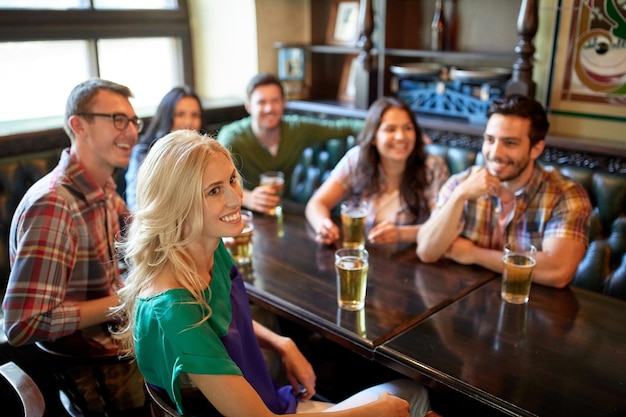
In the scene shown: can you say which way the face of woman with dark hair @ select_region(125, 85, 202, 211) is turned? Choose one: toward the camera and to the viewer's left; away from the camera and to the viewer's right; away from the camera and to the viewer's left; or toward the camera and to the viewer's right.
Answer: toward the camera and to the viewer's right

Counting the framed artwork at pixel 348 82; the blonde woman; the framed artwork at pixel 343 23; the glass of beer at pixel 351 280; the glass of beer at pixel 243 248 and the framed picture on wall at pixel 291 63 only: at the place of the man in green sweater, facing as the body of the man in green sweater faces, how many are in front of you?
3

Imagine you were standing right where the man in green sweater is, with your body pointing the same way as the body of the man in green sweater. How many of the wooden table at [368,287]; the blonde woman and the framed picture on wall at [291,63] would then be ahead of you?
2

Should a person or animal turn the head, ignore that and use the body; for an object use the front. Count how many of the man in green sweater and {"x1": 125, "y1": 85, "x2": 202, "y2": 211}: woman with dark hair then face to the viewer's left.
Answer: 0

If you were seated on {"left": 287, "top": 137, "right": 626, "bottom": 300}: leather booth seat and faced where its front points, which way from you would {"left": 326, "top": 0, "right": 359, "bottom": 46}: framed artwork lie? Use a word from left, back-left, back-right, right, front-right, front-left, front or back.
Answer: right

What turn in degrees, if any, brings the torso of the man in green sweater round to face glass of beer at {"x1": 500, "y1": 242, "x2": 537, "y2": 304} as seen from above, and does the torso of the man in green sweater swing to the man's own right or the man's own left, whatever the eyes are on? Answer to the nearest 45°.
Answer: approximately 45° to the man's own left

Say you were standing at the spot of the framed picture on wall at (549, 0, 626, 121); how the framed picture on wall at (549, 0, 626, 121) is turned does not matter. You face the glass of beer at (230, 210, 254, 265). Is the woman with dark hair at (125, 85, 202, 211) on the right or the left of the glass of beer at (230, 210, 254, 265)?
right

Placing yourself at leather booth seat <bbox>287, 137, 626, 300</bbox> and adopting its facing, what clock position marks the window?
The window is roughly at 2 o'clock from the leather booth seat.

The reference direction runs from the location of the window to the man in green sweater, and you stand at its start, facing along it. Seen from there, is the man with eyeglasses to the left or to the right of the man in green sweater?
right

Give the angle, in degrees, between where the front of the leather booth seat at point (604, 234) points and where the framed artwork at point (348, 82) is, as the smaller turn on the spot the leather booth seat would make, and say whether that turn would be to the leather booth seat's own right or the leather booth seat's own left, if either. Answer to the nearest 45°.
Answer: approximately 90° to the leather booth seat's own right
